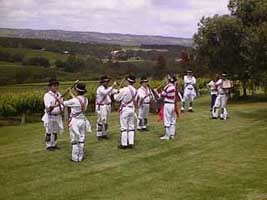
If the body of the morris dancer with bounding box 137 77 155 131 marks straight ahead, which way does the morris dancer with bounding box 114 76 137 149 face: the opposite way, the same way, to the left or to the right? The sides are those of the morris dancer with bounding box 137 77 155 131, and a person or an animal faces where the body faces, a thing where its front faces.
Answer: the opposite way

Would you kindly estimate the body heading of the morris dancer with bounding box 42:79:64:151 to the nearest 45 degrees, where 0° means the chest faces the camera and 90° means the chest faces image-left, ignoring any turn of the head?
approximately 315°

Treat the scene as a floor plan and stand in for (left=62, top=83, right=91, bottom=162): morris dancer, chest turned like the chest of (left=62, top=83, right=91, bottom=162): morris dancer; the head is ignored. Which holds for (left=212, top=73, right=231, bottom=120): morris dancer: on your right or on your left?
on your right

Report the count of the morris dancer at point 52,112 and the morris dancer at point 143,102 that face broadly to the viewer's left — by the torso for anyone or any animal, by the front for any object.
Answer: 0

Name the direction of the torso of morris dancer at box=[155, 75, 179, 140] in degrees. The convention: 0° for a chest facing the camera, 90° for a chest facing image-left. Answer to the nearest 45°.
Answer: approximately 90°

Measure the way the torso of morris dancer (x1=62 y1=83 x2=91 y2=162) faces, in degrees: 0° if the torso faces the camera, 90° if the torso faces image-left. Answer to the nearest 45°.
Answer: approximately 135°

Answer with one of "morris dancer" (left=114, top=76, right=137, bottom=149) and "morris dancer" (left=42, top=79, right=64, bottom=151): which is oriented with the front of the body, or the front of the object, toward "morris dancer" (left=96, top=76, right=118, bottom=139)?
"morris dancer" (left=114, top=76, right=137, bottom=149)

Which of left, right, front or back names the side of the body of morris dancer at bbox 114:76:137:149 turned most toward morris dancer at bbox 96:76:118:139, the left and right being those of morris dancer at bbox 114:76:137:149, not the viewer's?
front

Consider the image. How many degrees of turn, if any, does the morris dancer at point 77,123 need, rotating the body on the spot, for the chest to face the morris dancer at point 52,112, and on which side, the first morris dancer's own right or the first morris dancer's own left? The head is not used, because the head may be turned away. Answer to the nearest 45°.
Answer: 0° — they already face them
